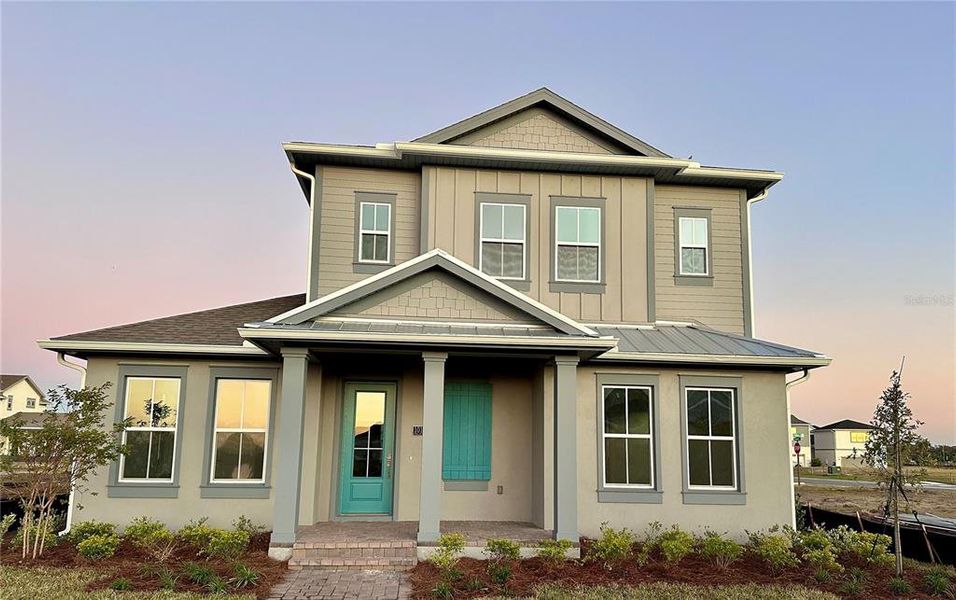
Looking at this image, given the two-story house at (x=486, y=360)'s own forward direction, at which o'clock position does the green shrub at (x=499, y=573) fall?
The green shrub is roughly at 12 o'clock from the two-story house.

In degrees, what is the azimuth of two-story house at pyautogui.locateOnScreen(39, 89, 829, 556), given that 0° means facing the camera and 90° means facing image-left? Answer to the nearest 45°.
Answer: approximately 0°

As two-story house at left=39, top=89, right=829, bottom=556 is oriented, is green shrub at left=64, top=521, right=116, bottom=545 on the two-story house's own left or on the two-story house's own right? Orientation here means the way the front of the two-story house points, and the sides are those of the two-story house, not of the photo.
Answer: on the two-story house's own right

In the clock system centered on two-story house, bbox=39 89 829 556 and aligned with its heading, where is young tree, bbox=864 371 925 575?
The young tree is roughly at 10 o'clock from the two-story house.

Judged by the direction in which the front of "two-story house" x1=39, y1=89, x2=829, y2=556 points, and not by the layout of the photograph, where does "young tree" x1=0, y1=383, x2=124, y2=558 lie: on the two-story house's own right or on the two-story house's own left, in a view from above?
on the two-story house's own right

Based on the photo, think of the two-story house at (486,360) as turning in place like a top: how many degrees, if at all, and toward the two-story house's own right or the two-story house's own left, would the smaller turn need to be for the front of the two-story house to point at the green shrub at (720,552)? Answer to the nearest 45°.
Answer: approximately 45° to the two-story house's own left

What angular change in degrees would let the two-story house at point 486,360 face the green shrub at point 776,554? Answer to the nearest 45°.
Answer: approximately 45° to its left

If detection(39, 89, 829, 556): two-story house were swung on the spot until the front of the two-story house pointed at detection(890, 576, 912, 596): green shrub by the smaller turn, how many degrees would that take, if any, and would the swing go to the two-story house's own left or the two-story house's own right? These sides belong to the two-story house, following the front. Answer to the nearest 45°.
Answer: approximately 45° to the two-story house's own left
